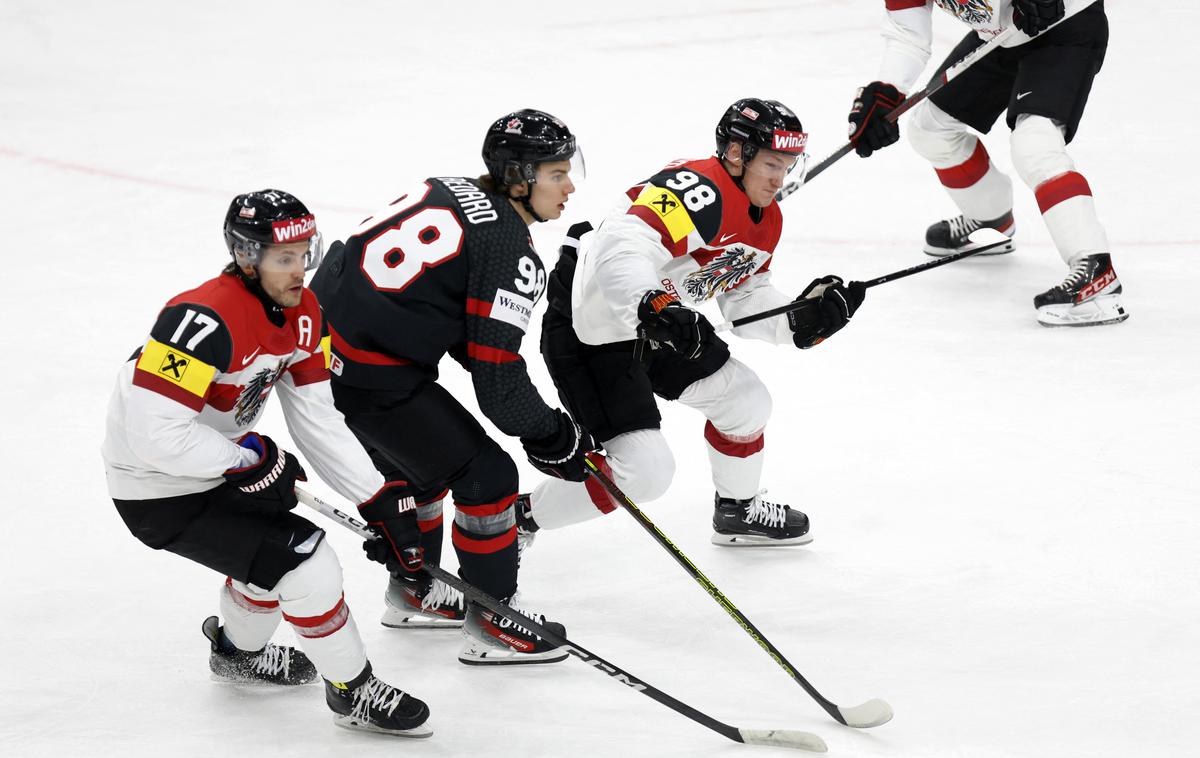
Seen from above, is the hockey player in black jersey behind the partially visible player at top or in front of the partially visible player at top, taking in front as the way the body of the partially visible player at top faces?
in front

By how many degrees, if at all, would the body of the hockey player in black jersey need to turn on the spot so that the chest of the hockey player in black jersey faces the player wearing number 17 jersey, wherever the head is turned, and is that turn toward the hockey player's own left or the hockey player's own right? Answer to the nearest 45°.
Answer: approximately 135° to the hockey player's own right

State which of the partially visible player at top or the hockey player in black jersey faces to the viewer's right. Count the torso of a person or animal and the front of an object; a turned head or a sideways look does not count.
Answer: the hockey player in black jersey

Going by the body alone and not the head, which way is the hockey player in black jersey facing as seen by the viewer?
to the viewer's right

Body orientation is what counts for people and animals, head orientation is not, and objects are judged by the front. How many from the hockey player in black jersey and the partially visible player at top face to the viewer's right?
1

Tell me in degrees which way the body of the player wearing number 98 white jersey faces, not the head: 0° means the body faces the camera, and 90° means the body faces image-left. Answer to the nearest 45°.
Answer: approximately 315°

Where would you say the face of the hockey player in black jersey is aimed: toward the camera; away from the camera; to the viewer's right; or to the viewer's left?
to the viewer's right

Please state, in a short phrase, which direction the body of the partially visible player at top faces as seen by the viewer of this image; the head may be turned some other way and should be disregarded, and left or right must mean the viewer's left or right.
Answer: facing the viewer and to the left of the viewer

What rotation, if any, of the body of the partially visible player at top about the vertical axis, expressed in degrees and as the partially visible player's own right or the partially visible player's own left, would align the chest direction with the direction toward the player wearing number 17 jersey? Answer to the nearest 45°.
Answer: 0° — they already face them

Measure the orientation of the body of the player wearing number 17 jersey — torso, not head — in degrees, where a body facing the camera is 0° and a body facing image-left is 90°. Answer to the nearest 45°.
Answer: approximately 315°

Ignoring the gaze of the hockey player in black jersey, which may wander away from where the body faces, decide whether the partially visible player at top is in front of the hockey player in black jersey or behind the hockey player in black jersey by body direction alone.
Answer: in front

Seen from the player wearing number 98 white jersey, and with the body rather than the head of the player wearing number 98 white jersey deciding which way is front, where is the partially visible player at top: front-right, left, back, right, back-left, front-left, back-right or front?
left
